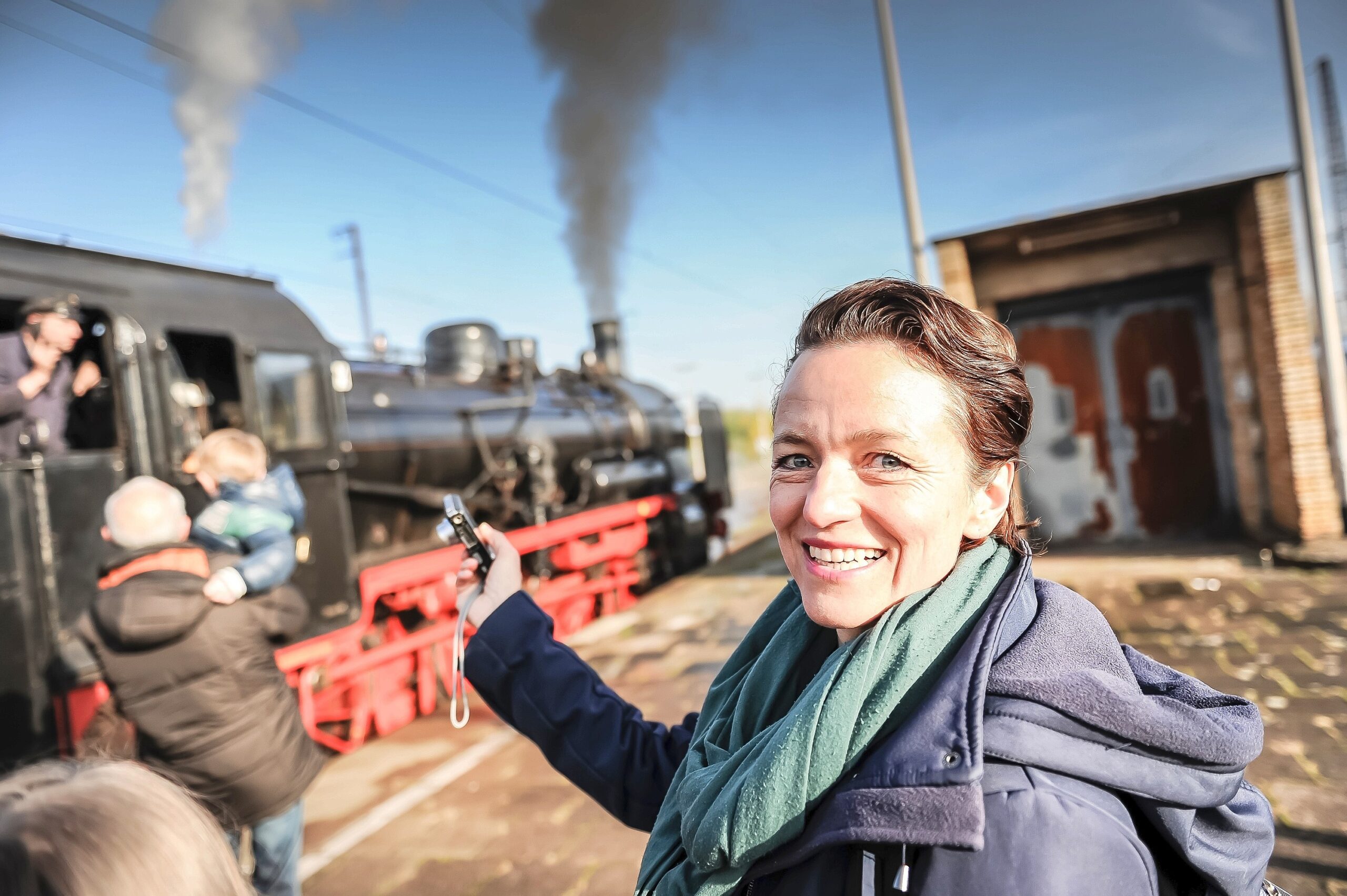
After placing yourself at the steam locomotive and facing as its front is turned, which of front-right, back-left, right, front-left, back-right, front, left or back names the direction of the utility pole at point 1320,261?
front-right

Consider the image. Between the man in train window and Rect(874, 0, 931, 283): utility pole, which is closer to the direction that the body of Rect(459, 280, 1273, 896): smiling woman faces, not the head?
the man in train window

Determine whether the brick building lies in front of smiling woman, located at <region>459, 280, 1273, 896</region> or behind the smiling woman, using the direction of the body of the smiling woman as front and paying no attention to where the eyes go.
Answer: behind

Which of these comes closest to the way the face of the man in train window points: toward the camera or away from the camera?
toward the camera

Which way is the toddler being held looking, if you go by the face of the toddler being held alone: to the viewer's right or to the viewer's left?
to the viewer's left

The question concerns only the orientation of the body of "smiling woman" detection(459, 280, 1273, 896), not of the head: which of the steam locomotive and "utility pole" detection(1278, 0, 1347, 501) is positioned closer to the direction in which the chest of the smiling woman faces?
the steam locomotive

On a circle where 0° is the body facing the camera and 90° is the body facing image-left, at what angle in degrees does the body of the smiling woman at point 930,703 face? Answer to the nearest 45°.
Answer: approximately 45°

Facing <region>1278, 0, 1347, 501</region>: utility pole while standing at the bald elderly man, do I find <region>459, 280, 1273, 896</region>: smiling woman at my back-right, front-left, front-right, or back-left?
front-right

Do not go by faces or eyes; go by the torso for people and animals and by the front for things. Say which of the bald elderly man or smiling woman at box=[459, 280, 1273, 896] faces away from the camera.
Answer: the bald elderly man

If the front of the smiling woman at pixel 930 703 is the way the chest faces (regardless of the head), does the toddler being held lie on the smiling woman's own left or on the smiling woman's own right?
on the smiling woman's own right

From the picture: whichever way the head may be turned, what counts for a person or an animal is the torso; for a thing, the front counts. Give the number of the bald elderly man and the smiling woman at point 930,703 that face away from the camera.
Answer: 1

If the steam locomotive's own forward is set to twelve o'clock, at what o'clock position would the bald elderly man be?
The bald elderly man is roughly at 5 o'clock from the steam locomotive.

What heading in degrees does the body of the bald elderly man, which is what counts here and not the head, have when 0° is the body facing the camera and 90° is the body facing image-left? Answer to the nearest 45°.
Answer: approximately 180°
